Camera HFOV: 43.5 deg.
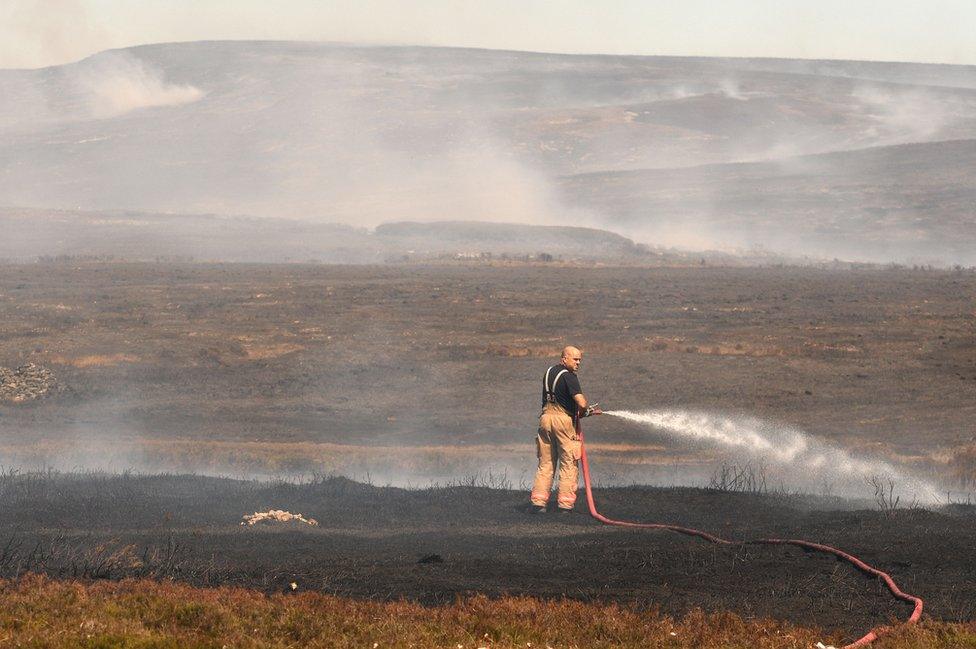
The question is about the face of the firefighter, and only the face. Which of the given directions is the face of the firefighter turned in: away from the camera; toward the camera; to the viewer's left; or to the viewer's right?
to the viewer's right

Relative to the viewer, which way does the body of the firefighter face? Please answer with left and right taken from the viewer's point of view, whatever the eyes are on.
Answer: facing away from the viewer and to the right of the viewer

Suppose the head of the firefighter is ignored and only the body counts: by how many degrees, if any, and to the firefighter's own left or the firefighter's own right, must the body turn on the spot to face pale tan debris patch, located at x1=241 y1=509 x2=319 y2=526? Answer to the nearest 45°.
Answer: approximately 135° to the firefighter's own left
